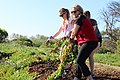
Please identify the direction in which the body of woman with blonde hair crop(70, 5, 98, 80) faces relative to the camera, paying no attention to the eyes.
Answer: to the viewer's left
